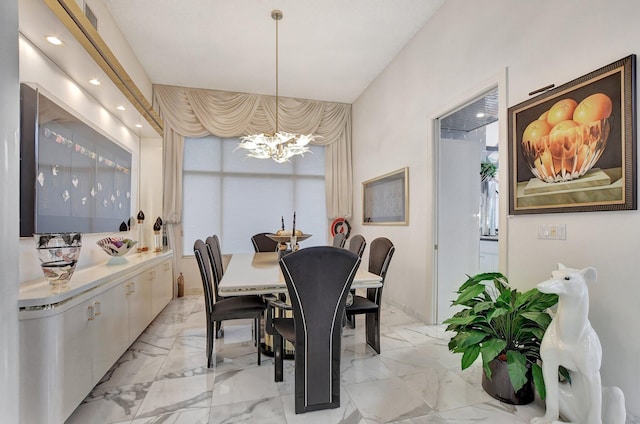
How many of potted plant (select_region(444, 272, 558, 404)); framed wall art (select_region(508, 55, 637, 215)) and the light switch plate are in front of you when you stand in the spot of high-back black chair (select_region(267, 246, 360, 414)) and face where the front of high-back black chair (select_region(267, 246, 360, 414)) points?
0

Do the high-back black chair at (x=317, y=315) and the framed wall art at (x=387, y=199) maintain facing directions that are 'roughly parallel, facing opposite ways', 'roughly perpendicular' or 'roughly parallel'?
roughly perpendicular

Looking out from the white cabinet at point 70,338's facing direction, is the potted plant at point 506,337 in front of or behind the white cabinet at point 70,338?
in front

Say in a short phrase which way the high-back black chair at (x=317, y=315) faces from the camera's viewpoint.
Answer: facing away from the viewer and to the left of the viewer

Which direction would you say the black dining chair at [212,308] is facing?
to the viewer's right

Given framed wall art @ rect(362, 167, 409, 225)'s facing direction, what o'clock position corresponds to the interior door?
The interior door is roughly at 9 o'clock from the framed wall art.

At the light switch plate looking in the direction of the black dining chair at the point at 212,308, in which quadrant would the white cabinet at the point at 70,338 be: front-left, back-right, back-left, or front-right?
front-left

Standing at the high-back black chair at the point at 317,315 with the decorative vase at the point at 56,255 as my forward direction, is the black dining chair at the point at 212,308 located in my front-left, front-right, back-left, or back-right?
front-right

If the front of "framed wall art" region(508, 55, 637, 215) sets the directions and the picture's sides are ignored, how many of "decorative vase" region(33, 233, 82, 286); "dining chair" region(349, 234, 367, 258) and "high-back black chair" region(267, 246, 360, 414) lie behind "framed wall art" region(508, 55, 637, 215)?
0

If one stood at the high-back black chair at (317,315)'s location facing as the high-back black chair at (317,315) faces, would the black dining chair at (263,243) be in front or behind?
in front

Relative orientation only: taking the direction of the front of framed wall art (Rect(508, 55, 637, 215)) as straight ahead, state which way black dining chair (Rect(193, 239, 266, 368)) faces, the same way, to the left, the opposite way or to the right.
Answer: the opposite way

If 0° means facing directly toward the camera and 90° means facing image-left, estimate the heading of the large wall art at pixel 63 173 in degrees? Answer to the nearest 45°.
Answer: approximately 315°

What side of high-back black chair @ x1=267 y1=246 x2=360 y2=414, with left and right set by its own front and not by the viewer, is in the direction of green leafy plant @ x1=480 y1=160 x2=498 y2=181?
right

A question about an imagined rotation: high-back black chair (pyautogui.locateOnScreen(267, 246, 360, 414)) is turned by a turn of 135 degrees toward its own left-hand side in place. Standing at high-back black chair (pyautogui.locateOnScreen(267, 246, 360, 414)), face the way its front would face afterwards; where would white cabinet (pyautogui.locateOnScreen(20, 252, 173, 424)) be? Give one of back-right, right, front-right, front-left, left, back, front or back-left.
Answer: right

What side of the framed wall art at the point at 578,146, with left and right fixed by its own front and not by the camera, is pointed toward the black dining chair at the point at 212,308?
front

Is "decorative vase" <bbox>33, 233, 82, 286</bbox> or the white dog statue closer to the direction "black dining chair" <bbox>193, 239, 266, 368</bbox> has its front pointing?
the white dog statue

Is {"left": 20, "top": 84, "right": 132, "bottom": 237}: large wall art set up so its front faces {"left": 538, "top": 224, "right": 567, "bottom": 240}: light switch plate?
yes

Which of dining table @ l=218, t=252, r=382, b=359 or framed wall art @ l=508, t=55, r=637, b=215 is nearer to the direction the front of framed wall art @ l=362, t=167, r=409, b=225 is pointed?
the dining table

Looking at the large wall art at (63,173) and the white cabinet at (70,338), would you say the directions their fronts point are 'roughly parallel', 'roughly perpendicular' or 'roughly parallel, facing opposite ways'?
roughly parallel

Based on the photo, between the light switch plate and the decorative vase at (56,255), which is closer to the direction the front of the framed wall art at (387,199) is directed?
the decorative vase

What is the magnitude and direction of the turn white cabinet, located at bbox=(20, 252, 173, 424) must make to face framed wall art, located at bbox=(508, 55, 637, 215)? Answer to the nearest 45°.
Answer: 0° — it already faces it
